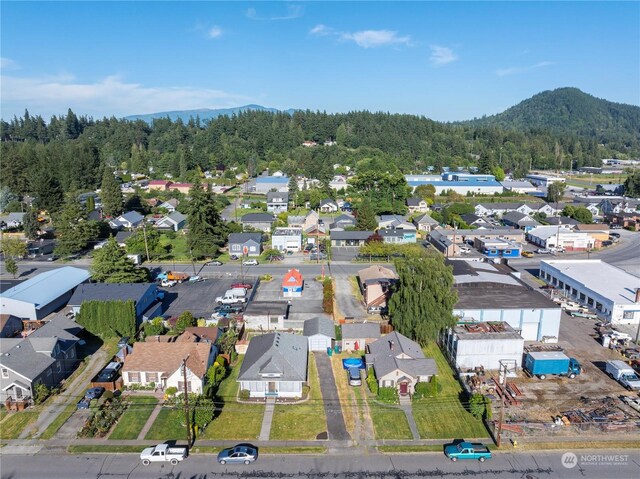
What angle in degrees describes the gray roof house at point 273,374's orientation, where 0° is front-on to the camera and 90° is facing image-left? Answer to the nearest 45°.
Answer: approximately 0°

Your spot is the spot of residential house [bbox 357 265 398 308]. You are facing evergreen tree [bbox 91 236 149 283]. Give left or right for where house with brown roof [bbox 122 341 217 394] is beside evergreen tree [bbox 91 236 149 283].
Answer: left

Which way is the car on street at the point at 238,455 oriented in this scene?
to the viewer's left

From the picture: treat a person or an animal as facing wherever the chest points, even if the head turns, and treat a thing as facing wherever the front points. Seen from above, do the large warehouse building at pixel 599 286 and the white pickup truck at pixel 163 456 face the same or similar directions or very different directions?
same or similar directions

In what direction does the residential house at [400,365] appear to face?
toward the camera

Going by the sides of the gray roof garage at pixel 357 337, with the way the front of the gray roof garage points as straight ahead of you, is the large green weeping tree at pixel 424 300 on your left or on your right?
on your left

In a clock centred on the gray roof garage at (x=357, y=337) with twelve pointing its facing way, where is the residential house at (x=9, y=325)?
The residential house is roughly at 3 o'clock from the gray roof garage.

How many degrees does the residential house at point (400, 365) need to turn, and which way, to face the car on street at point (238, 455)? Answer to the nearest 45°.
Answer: approximately 45° to its right

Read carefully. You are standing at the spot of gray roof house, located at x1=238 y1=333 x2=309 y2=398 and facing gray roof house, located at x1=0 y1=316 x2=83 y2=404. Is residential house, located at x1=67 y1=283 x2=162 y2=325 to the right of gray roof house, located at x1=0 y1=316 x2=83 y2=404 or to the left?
right

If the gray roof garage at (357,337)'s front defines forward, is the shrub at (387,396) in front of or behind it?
in front

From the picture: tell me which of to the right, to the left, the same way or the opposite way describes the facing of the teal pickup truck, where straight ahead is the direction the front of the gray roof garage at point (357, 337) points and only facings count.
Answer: to the right

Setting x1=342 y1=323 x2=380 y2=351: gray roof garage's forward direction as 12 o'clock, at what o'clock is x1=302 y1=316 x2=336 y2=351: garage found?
The garage is roughly at 3 o'clock from the gray roof garage.

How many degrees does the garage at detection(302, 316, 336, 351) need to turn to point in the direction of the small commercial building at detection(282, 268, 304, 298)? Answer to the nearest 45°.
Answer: approximately 180°

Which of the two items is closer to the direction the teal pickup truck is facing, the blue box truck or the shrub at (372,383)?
the shrub

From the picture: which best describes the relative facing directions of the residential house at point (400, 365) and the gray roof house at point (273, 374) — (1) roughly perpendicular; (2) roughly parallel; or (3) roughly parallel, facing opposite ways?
roughly parallel

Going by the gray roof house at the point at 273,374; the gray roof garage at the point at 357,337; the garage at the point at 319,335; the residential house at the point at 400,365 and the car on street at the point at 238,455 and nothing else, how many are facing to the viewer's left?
1

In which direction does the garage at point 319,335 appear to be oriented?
toward the camera

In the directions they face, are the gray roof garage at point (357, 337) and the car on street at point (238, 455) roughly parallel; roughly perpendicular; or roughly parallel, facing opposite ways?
roughly perpendicular

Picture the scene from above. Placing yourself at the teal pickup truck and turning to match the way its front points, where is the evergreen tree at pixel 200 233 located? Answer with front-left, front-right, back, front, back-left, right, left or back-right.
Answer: front-right

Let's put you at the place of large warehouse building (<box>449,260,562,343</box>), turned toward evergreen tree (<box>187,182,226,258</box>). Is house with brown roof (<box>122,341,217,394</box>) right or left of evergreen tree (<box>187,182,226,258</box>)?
left

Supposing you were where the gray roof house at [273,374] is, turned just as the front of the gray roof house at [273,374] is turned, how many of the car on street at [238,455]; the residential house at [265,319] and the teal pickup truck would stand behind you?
1

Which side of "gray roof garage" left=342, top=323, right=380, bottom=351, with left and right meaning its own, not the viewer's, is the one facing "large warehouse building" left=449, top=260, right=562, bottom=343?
left
